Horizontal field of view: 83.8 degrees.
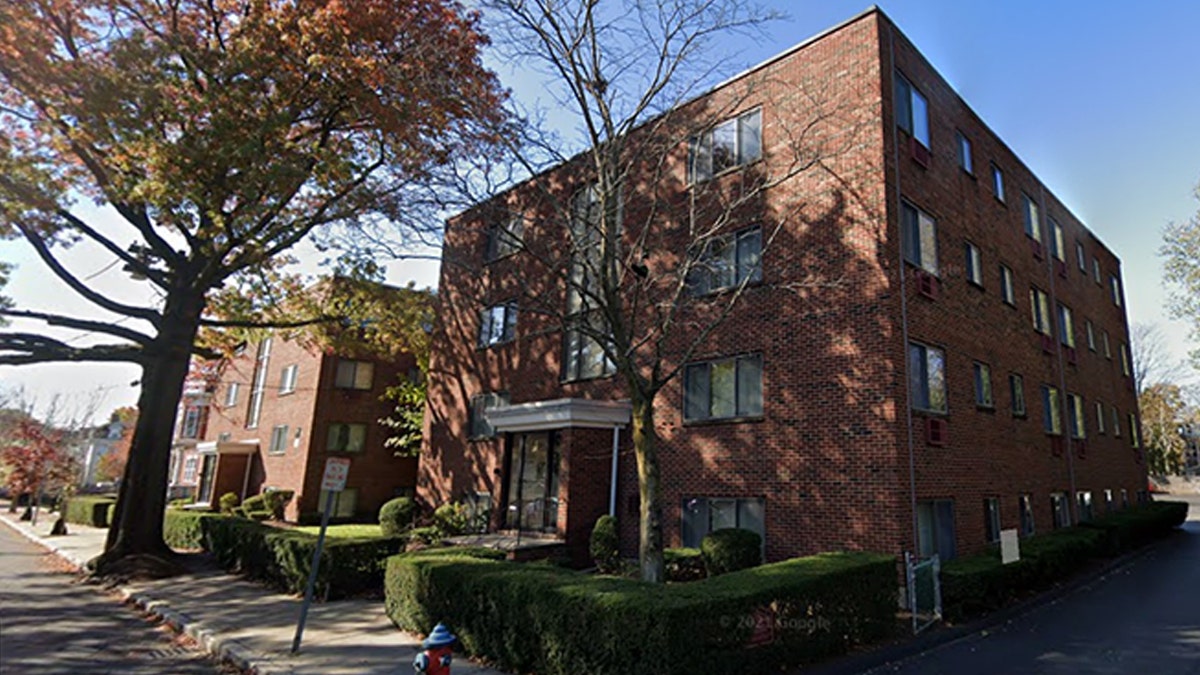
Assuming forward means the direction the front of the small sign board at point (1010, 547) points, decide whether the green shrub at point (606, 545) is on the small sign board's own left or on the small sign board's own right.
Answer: on the small sign board's own right

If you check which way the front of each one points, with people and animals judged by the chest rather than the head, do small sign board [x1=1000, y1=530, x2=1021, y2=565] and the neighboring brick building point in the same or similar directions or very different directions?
same or similar directions

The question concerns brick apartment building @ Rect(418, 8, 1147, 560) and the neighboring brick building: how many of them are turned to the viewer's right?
0

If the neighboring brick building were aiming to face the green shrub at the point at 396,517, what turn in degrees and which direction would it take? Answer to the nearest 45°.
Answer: approximately 45° to its left

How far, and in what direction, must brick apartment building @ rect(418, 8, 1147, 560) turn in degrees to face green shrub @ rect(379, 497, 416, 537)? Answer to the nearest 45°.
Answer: approximately 45° to its right

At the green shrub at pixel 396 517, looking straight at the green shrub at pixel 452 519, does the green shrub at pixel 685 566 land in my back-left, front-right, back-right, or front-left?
front-right

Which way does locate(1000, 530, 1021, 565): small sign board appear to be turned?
toward the camera

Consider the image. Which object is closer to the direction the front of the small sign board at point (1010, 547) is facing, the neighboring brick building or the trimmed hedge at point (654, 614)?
the trimmed hedge

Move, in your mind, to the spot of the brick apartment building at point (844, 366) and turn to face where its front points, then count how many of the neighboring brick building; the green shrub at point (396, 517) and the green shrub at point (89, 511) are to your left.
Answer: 0

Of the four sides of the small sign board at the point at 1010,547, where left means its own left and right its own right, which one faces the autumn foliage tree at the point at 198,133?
right

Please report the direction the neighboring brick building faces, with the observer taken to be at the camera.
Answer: facing the viewer and to the left of the viewer

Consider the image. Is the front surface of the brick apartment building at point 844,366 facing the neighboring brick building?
no

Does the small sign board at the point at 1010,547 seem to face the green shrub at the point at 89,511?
no

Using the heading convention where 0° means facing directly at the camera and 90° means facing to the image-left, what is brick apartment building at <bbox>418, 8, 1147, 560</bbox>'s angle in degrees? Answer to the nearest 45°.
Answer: approximately 45°

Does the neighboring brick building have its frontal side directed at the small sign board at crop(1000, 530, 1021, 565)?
no

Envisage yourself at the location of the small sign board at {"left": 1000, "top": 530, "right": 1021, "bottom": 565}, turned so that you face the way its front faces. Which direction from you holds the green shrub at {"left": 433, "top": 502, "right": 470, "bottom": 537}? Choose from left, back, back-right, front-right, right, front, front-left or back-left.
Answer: right
